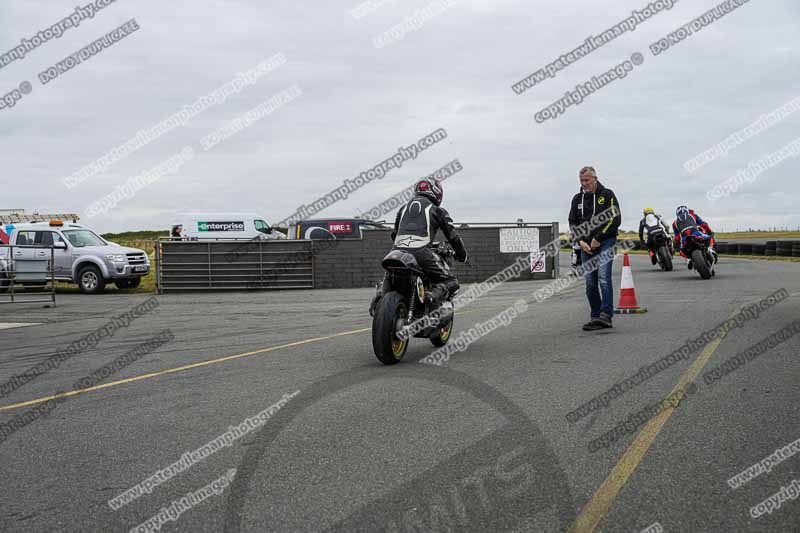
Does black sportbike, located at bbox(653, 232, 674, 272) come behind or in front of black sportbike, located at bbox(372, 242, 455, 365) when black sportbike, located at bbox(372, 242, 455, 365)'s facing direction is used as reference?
in front

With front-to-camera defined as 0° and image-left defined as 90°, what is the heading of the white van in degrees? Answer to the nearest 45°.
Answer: approximately 270°

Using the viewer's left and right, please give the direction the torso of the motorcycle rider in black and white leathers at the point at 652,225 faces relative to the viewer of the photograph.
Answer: facing away from the viewer

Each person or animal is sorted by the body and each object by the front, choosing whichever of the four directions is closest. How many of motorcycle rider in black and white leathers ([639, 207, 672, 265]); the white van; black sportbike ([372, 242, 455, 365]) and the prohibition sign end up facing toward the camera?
1

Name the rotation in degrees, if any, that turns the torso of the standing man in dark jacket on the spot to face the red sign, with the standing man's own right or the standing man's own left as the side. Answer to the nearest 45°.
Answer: approximately 90° to the standing man's own right

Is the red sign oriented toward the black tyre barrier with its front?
no

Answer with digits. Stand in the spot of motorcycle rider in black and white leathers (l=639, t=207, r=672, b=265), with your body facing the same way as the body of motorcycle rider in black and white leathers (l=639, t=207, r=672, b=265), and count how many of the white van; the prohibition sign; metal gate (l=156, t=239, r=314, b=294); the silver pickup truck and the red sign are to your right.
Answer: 0

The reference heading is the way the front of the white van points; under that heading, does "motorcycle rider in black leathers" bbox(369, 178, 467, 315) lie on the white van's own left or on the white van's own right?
on the white van's own right

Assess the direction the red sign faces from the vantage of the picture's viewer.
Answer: facing the viewer

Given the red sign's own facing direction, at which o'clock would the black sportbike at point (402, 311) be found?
The black sportbike is roughly at 12 o'clock from the red sign.

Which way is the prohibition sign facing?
toward the camera

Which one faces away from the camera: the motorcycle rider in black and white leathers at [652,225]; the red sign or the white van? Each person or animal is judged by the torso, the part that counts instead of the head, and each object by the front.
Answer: the motorcycle rider in black and white leathers

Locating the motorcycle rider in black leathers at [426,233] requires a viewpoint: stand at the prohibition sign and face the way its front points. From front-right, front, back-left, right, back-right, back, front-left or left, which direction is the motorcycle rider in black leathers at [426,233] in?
front

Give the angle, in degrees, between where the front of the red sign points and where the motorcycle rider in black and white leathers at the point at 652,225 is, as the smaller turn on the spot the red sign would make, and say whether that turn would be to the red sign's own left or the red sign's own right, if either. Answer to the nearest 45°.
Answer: approximately 45° to the red sign's own left

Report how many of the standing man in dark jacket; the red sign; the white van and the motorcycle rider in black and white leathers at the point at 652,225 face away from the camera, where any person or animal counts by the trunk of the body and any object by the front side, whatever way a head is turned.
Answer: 1

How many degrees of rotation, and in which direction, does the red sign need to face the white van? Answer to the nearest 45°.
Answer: approximately 90° to its right

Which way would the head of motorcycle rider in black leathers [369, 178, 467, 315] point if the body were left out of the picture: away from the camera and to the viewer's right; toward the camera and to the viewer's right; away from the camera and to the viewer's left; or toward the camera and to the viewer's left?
away from the camera and to the viewer's right
